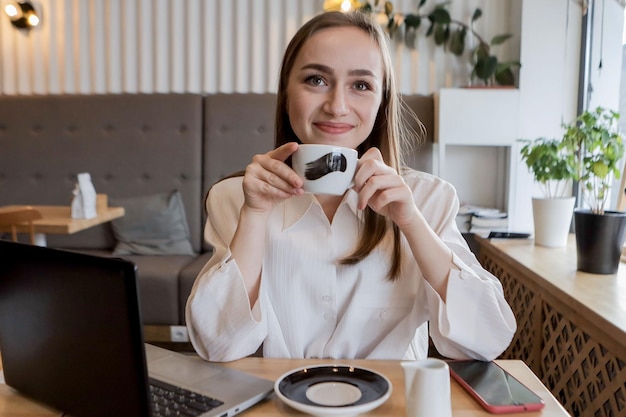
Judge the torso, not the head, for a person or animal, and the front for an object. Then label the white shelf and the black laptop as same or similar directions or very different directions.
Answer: very different directions

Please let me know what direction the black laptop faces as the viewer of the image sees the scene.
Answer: facing away from the viewer and to the right of the viewer

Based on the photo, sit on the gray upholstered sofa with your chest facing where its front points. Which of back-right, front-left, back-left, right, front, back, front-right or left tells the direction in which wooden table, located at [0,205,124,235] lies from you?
front

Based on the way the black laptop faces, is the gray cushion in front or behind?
in front

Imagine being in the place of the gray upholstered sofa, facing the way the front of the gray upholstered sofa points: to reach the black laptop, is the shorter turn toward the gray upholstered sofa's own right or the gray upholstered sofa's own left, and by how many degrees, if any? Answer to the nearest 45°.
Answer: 0° — it already faces it

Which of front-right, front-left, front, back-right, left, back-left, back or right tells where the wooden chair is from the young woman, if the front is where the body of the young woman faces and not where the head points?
back-right

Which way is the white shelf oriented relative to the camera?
toward the camera

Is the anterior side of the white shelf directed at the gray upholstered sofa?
no

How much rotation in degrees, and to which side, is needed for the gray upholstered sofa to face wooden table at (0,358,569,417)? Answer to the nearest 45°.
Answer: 0° — it already faces it

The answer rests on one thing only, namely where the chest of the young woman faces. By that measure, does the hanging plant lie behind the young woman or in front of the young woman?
behind

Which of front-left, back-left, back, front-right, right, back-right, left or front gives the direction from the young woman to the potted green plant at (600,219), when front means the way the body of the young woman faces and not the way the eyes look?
back-left

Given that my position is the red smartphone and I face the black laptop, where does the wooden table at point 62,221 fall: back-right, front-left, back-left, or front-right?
front-right

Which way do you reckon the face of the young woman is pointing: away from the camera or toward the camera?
toward the camera

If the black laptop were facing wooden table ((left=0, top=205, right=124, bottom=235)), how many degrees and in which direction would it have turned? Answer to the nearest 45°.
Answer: approximately 45° to its left

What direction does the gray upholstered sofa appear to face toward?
toward the camera
